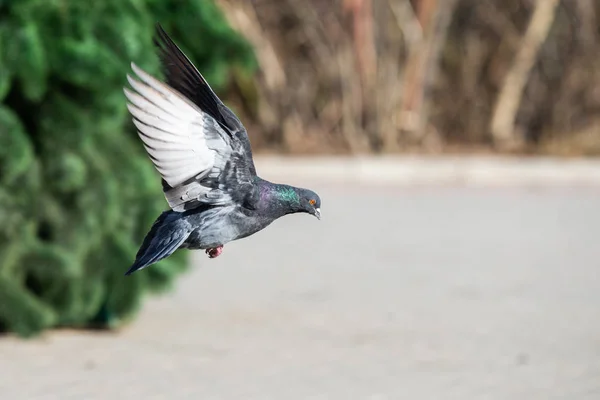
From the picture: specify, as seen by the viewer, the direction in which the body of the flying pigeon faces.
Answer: to the viewer's right

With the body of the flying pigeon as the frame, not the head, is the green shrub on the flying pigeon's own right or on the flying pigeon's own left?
on the flying pigeon's own left
